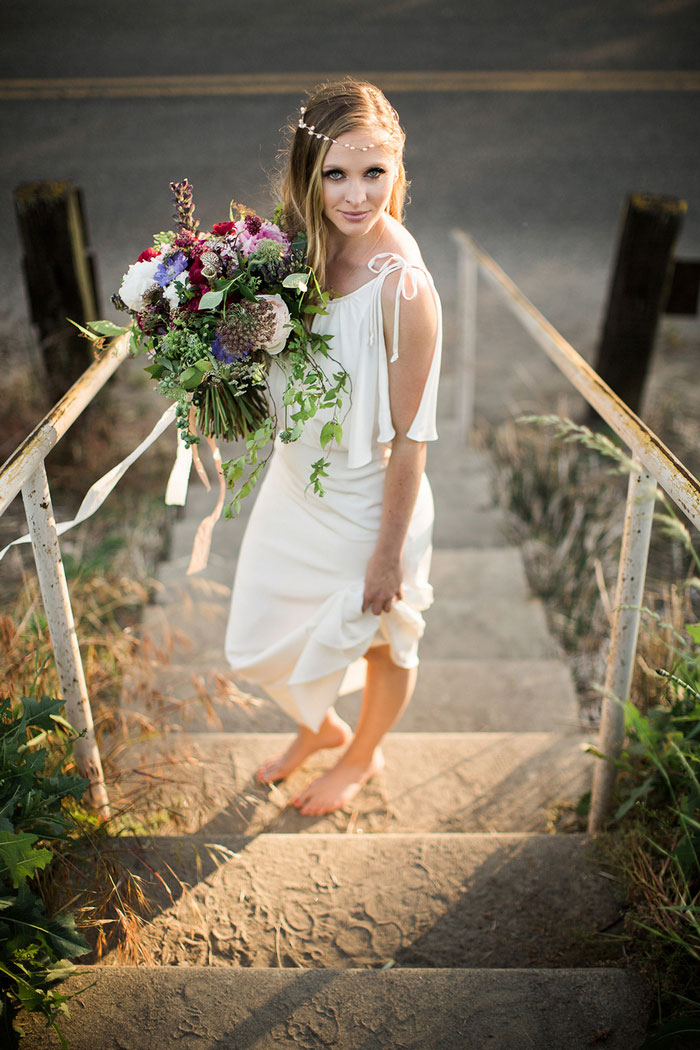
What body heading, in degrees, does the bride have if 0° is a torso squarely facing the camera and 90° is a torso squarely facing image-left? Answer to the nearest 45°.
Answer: approximately 45°

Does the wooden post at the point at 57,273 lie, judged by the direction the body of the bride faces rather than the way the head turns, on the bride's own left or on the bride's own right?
on the bride's own right
